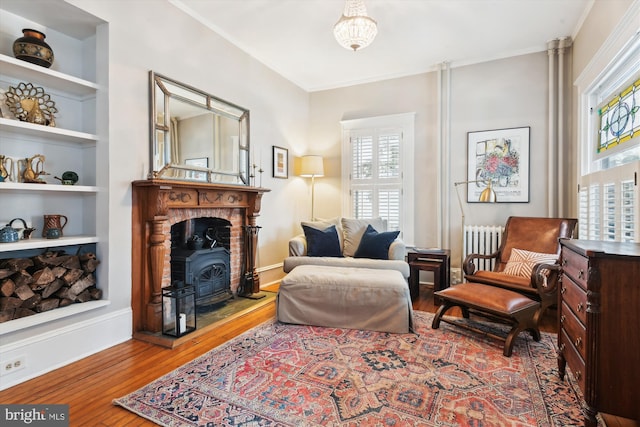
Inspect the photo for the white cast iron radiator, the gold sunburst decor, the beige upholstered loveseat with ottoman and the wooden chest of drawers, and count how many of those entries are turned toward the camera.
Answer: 3

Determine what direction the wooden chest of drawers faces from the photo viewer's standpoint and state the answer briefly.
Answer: facing to the left of the viewer

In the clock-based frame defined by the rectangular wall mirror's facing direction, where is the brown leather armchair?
The brown leather armchair is roughly at 11 o'clock from the rectangular wall mirror.

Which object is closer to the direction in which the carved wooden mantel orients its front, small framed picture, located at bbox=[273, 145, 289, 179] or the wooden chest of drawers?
the wooden chest of drawers

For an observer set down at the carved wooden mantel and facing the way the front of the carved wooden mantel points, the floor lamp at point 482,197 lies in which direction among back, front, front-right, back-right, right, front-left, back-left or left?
front-left

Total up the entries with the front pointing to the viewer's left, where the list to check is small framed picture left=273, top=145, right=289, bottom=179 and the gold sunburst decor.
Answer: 0

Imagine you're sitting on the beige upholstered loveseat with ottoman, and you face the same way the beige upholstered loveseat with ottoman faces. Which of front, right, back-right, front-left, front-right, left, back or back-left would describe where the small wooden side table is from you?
back-left

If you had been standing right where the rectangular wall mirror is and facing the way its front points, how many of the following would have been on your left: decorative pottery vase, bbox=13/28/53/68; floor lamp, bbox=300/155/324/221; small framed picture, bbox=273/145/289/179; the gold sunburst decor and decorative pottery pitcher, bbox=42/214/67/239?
2

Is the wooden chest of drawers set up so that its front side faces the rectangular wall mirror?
yes

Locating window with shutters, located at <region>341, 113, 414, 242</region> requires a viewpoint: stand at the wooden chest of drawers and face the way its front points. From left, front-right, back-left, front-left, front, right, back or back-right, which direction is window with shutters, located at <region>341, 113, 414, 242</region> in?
front-right

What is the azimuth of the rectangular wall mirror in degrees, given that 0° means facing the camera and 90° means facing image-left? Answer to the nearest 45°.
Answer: approximately 315°

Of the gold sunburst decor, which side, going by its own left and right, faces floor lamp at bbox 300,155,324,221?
left

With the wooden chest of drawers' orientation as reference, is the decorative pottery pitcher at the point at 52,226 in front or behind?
in front
